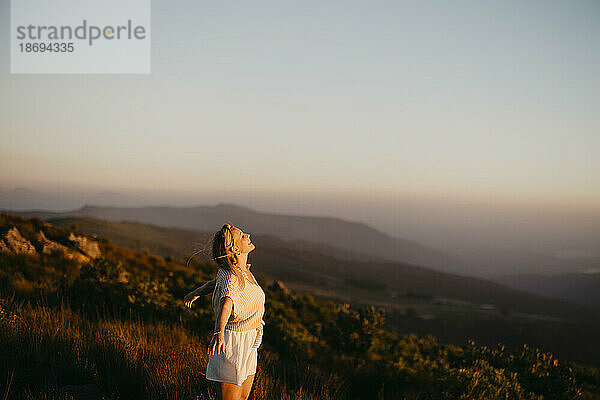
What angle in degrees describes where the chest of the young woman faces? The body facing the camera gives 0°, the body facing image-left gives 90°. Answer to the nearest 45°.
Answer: approximately 270°

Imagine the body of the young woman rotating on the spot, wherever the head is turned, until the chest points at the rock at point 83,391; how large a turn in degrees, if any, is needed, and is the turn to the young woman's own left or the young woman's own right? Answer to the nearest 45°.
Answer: approximately 135° to the young woman's own left

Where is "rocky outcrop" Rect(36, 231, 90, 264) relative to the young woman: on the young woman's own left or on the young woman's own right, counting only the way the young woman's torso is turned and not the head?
on the young woman's own left

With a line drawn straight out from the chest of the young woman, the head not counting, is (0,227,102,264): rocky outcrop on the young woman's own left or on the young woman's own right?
on the young woman's own left

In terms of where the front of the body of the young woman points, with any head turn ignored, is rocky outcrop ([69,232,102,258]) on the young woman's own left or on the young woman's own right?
on the young woman's own left

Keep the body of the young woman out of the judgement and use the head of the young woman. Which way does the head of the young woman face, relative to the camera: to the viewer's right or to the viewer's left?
to the viewer's right

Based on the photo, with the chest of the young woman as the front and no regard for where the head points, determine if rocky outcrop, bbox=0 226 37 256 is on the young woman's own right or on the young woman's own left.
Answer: on the young woman's own left
